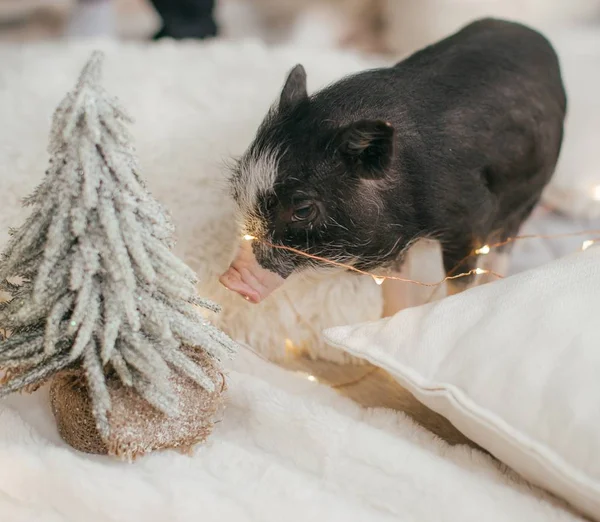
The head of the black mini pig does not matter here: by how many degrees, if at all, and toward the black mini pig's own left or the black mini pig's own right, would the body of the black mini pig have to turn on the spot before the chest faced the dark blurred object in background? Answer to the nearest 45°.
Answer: approximately 90° to the black mini pig's own right

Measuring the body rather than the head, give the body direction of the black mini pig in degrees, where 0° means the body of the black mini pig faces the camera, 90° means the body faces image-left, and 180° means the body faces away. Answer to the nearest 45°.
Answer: approximately 45°
